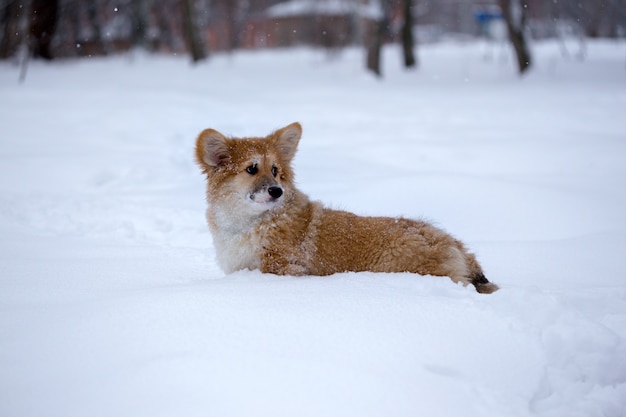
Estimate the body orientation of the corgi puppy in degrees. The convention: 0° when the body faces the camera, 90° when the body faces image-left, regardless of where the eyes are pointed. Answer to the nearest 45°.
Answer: approximately 90°

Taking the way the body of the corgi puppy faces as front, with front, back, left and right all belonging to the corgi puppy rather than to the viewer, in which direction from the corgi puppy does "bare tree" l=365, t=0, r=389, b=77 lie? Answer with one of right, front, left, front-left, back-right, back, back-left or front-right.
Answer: right
